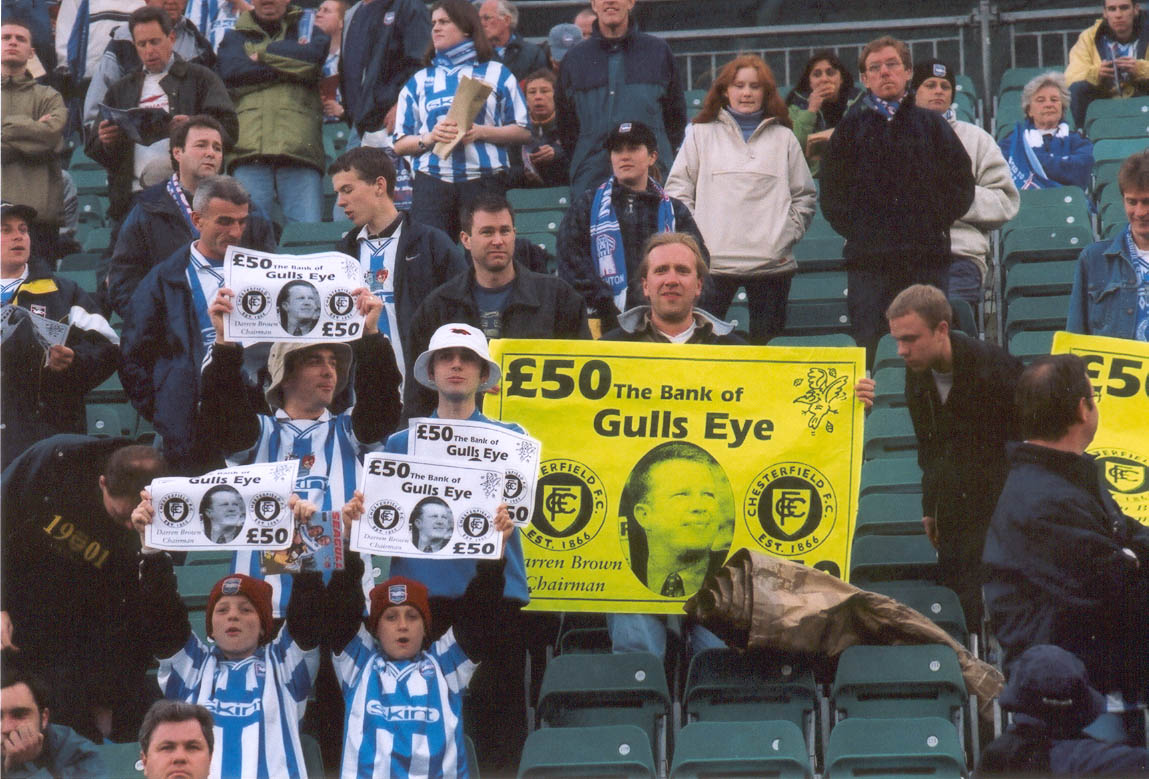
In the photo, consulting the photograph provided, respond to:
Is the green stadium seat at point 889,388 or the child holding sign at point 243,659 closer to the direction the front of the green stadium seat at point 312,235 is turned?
the child holding sign

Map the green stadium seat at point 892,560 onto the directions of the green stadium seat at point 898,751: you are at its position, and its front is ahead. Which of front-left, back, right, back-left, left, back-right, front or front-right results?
back

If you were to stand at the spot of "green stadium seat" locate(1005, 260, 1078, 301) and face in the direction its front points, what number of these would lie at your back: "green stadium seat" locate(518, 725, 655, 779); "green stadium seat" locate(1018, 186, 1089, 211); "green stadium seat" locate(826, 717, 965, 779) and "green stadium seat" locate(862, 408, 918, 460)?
1

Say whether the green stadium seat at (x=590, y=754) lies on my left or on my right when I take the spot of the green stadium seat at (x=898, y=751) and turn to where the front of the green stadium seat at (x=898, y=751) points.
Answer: on my right

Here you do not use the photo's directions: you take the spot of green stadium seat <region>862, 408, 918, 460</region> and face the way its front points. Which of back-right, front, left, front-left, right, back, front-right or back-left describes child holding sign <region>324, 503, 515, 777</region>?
front-right

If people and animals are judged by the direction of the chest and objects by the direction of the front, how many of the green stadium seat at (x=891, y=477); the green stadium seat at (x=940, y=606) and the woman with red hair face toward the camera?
3

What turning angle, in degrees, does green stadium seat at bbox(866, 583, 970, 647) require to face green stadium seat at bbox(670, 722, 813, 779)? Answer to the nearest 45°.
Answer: approximately 45° to its right

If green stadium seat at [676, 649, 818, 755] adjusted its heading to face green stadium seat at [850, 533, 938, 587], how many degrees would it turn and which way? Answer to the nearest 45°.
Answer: approximately 135° to its left

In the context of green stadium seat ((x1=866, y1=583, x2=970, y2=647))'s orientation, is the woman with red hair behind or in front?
behind
